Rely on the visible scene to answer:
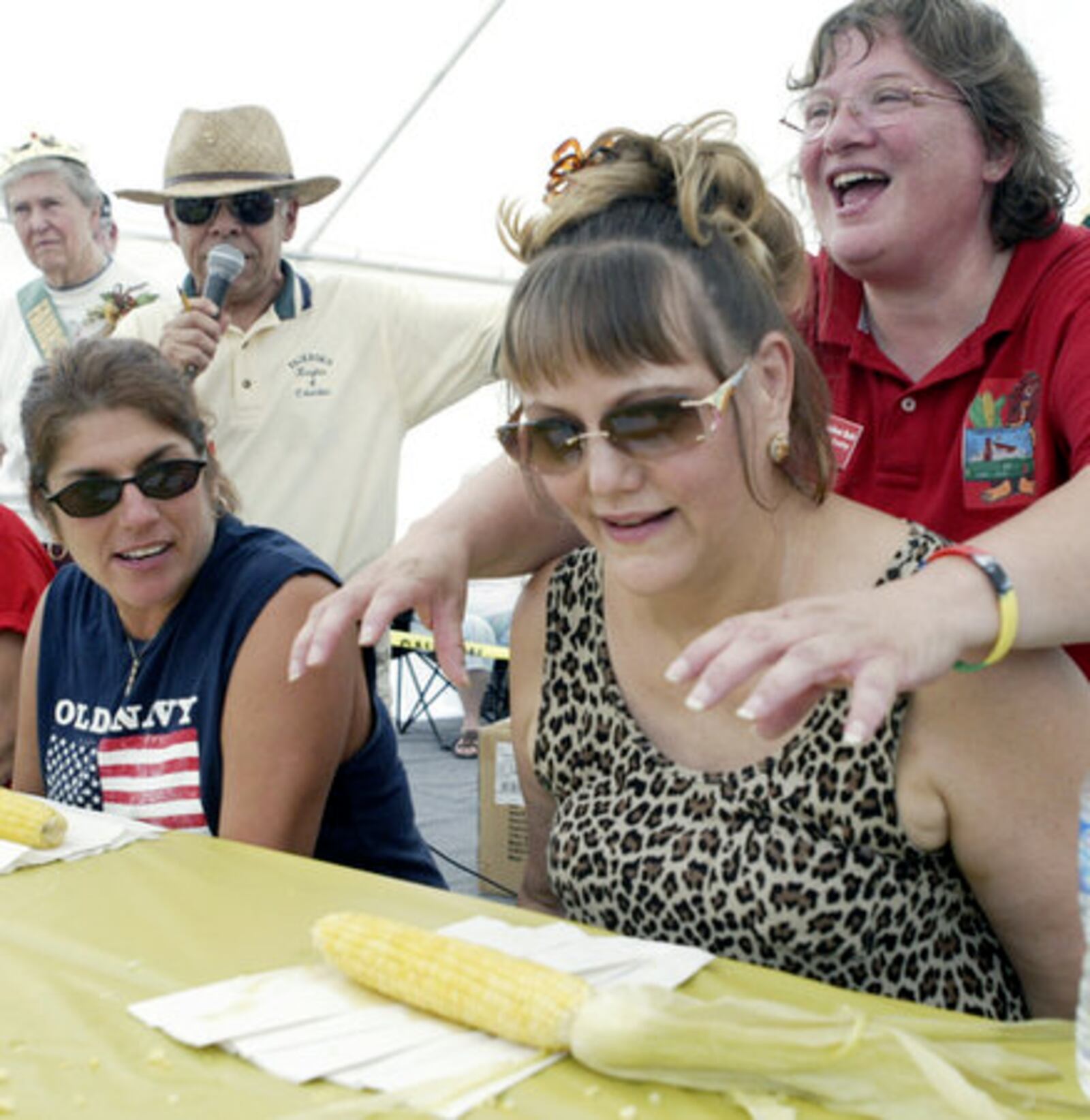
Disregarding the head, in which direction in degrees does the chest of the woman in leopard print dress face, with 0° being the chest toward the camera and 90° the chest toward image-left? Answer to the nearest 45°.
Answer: approximately 45°

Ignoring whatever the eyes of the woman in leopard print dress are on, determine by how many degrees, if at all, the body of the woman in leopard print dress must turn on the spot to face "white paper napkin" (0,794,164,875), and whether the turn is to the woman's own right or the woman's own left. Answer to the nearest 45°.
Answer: approximately 45° to the woman's own right

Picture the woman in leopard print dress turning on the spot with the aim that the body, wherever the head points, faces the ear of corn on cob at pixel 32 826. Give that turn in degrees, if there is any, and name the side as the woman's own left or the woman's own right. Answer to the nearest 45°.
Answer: approximately 45° to the woman's own right

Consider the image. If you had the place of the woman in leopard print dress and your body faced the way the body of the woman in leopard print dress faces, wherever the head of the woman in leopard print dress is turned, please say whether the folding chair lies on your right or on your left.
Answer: on your right

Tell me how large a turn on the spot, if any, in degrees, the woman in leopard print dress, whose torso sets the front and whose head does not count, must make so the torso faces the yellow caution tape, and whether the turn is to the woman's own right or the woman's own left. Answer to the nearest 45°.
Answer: approximately 135° to the woman's own right
